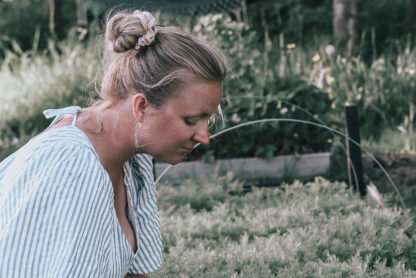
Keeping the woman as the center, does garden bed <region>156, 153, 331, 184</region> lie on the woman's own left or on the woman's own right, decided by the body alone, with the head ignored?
on the woman's own left

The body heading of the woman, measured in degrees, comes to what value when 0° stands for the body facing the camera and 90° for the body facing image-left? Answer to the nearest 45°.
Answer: approximately 270°

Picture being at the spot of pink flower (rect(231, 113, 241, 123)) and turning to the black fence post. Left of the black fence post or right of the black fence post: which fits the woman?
right

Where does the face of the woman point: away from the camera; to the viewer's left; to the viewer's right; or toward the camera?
to the viewer's right

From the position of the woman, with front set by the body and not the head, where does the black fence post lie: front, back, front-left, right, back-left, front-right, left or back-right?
front-left

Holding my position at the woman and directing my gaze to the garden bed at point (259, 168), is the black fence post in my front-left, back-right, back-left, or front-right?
front-right

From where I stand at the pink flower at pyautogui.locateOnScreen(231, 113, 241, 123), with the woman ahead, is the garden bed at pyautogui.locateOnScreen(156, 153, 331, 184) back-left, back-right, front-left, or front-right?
front-left
